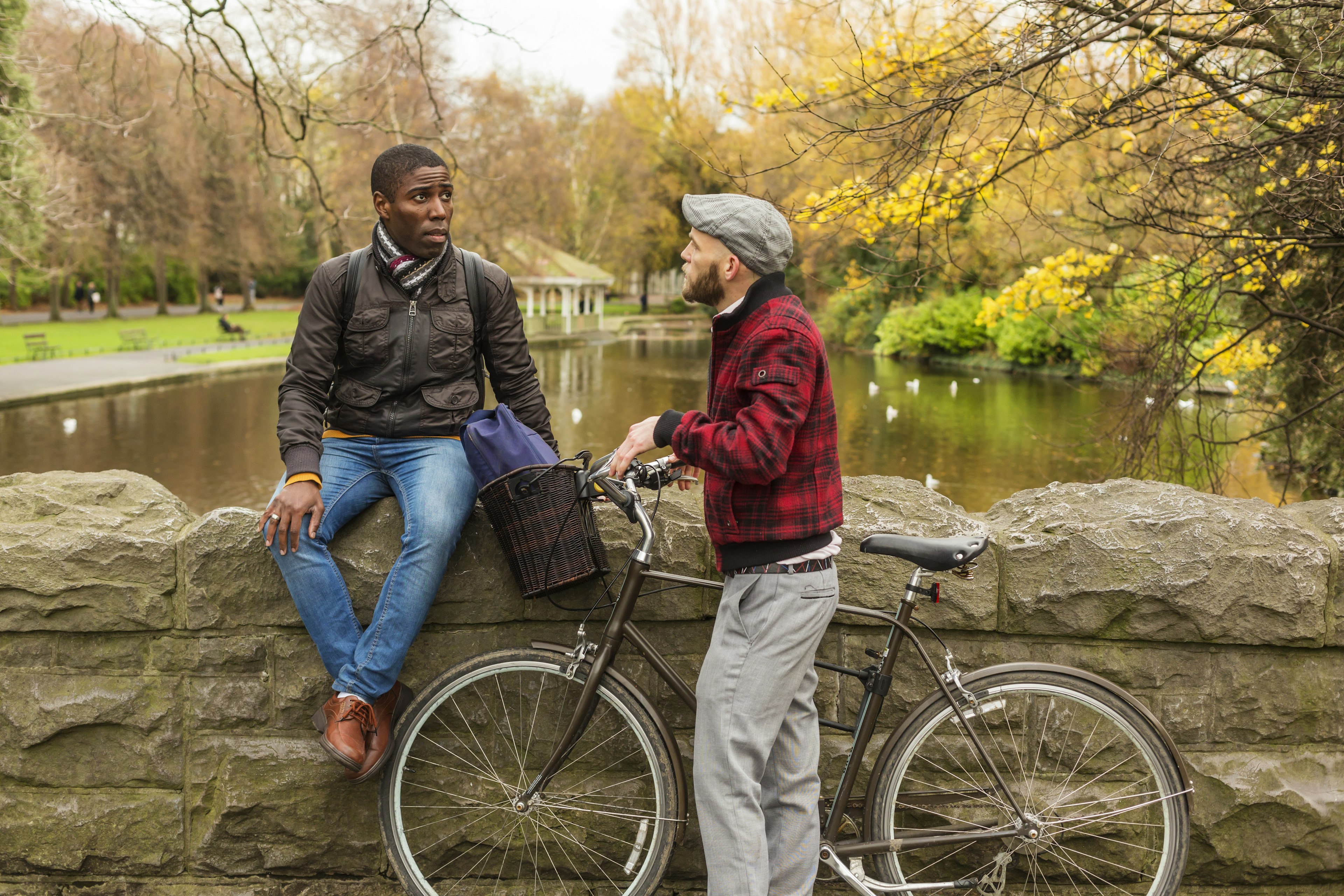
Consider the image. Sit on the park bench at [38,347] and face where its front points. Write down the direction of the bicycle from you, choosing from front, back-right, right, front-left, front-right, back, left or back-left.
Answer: front-right

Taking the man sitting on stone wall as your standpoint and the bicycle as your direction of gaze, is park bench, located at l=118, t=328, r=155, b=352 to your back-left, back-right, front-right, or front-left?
back-left

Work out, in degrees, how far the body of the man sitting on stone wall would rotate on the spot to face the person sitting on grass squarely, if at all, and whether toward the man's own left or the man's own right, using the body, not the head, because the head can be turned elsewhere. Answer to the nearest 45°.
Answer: approximately 180°

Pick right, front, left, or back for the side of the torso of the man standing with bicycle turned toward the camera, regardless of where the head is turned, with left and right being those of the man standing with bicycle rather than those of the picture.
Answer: left

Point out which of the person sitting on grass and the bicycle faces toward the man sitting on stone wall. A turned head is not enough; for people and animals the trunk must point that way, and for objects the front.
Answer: the bicycle

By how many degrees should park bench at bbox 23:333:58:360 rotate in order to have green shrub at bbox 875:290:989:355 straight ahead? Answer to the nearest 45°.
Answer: approximately 45° to its left

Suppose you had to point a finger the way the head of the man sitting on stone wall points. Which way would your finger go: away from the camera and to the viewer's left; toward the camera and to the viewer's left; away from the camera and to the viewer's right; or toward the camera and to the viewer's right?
toward the camera and to the viewer's right

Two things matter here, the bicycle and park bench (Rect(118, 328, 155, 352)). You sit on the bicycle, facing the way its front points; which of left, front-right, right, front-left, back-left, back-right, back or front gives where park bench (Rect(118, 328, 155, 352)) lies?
front-right

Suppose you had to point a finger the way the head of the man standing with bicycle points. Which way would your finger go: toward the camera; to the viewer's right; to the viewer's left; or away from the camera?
to the viewer's left

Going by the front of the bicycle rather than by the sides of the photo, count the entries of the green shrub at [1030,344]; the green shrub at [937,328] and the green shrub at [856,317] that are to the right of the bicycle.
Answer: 3

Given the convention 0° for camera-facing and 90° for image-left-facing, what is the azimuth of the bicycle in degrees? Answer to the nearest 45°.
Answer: approximately 90°

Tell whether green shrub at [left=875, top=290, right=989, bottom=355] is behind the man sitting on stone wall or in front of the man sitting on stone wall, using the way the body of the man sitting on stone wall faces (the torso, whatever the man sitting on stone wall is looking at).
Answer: behind

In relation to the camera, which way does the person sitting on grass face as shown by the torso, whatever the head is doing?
to the viewer's right

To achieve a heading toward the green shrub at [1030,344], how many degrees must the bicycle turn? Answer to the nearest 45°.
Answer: approximately 90° to its right
